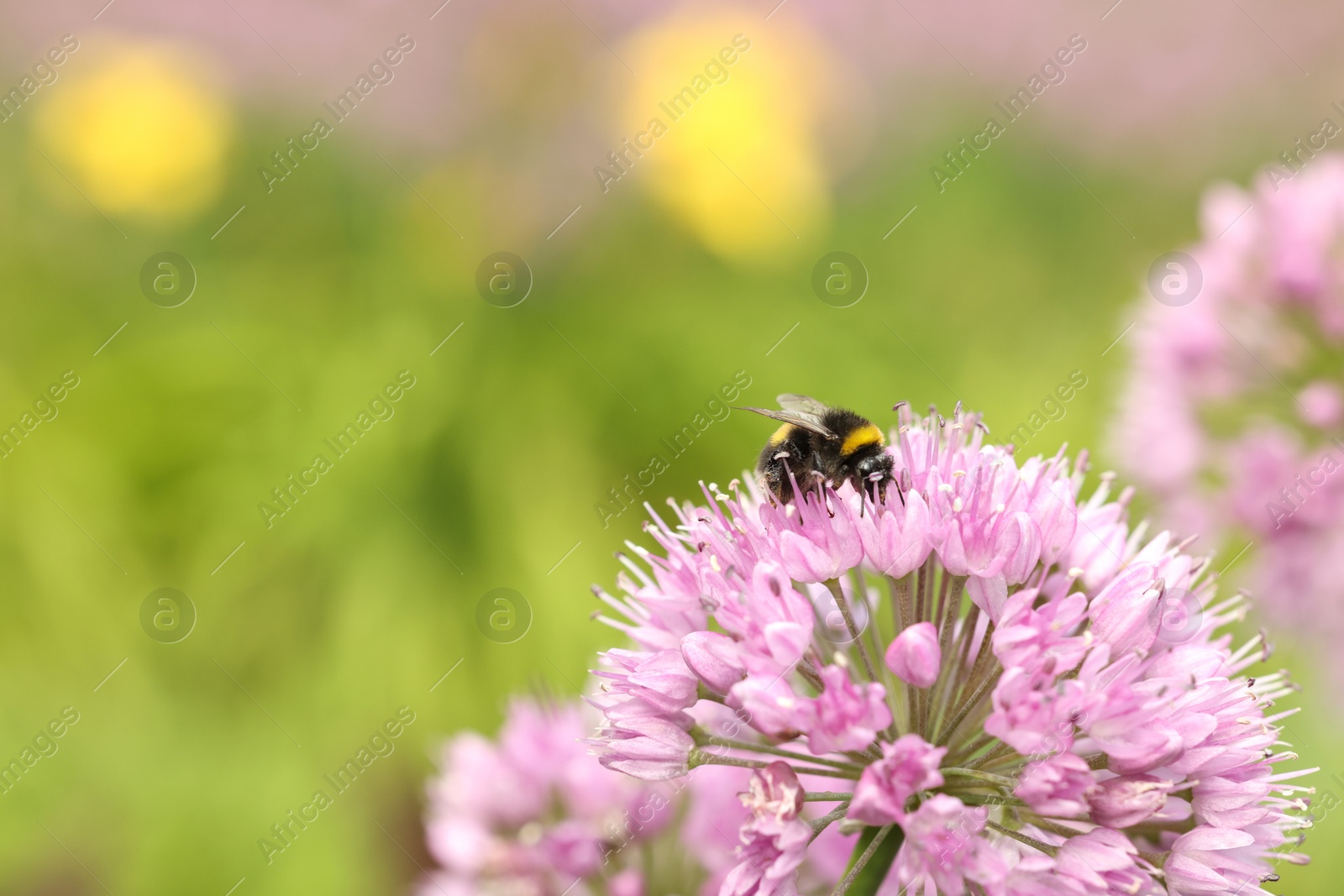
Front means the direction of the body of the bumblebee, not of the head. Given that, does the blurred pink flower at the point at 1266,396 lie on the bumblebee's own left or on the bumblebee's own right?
on the bumblebee's own left

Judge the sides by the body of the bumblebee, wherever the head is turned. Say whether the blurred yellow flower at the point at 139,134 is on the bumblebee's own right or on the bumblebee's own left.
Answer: on the bumblebee's own left

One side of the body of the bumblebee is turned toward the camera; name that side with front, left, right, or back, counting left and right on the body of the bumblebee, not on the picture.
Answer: right

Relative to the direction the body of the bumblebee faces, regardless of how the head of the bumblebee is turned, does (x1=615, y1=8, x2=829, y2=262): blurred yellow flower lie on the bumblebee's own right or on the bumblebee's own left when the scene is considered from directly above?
on the bumblebee's own left
